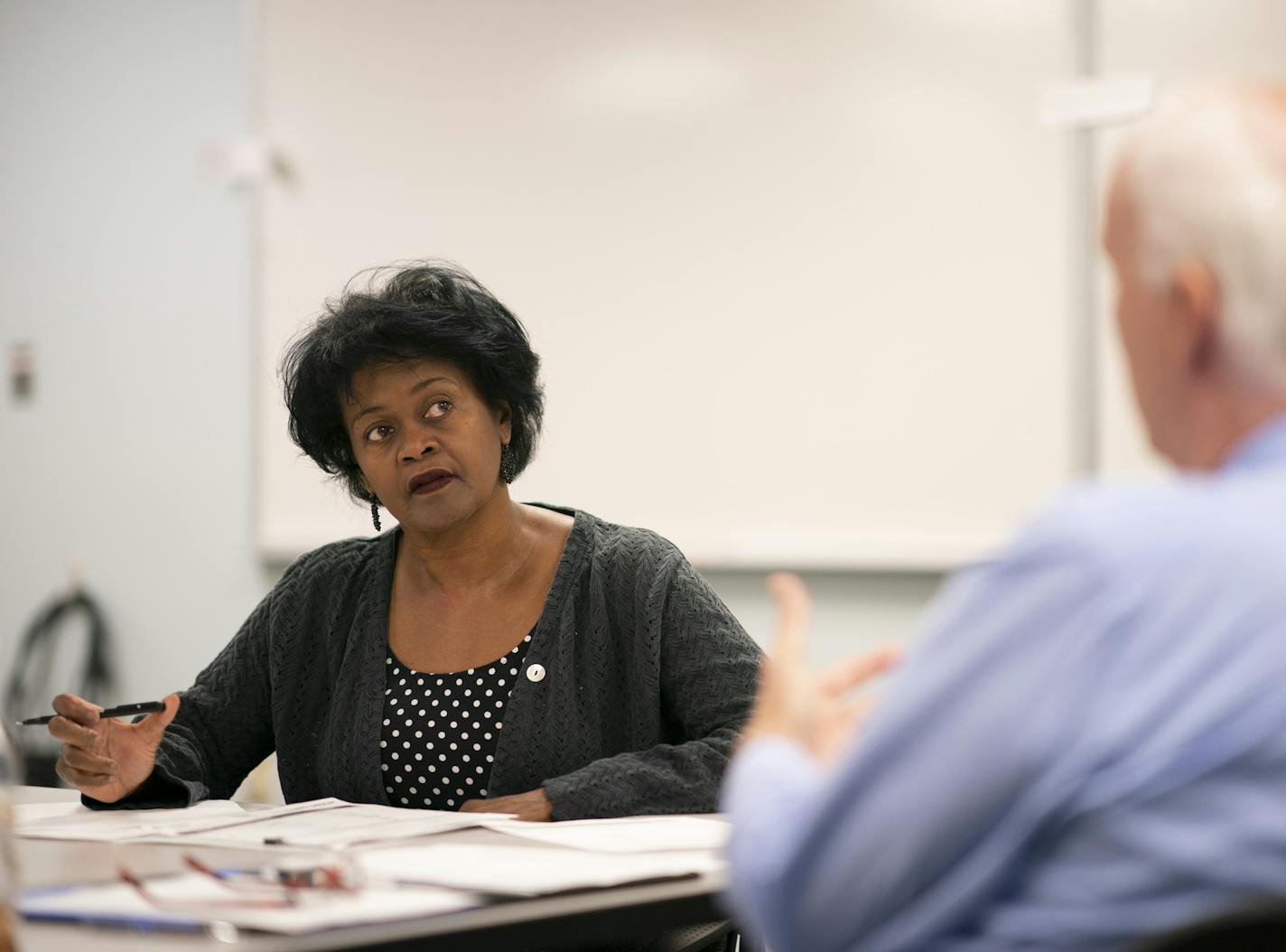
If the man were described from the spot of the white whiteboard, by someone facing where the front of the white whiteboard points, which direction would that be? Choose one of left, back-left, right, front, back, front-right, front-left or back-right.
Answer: front

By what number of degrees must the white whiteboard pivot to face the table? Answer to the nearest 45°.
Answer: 0° — it already faces it

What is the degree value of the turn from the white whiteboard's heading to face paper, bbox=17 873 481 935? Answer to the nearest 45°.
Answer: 0° — it already faces it

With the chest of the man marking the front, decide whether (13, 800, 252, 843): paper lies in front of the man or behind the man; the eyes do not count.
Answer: in front

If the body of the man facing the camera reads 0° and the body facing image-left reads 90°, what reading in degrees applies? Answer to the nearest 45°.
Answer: approximately 135°

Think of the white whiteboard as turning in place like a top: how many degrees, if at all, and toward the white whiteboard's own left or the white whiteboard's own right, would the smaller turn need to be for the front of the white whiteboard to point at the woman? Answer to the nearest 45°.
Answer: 0° — it already faces them

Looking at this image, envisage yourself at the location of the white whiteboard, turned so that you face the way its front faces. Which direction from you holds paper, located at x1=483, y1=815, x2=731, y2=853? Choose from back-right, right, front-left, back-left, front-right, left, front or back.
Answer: front

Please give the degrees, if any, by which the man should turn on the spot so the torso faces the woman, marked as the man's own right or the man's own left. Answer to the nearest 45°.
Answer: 0° — they already face them

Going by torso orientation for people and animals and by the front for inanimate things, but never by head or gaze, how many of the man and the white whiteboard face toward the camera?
1

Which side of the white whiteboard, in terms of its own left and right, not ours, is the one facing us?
front

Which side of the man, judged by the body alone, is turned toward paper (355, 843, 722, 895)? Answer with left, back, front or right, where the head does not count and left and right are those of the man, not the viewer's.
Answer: front

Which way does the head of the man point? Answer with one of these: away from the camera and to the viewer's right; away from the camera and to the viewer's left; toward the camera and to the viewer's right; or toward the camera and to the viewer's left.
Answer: away from the camera and to the viewer's left
